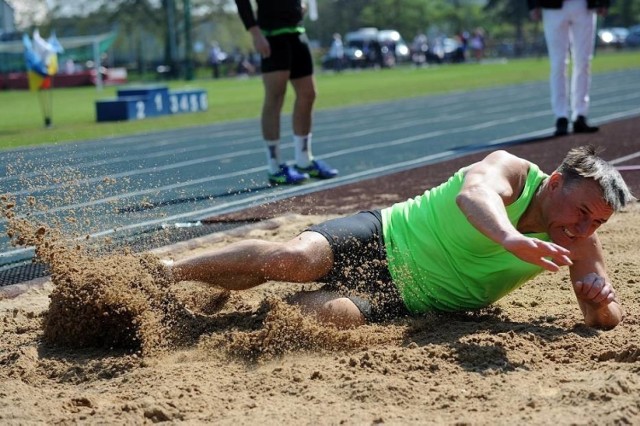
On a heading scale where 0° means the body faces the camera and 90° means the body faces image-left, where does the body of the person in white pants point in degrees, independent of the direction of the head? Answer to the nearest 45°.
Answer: approximately 0°

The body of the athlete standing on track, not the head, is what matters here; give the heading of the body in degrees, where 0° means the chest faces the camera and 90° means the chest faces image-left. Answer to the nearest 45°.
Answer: approximately 315°

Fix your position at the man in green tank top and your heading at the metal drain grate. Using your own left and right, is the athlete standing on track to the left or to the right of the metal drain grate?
right

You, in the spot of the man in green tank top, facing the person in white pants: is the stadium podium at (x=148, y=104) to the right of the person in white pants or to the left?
left

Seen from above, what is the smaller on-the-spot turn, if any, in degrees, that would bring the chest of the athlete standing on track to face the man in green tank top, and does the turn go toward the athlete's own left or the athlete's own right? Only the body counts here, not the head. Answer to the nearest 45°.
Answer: approximately 45° to the athlete's own right

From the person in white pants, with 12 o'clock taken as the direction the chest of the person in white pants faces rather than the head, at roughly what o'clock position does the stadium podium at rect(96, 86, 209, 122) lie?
The stadium podium is roughly at 4 o'clock from the person in white pants.
